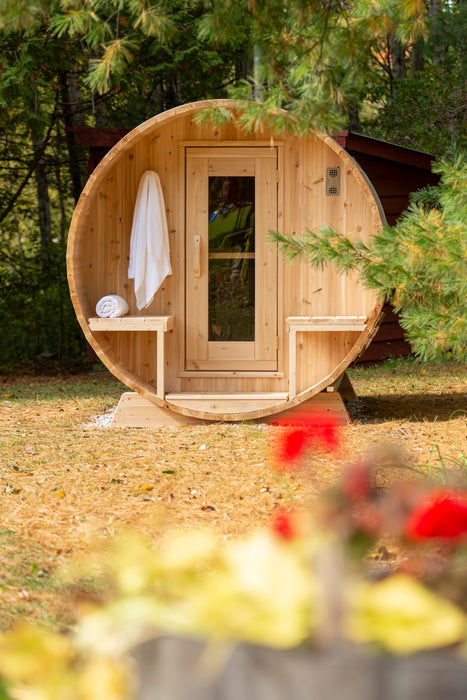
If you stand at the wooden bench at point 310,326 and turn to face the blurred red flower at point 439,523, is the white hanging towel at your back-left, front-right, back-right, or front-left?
back-right

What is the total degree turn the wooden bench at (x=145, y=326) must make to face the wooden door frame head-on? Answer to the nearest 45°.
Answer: approximately 45° to its left
